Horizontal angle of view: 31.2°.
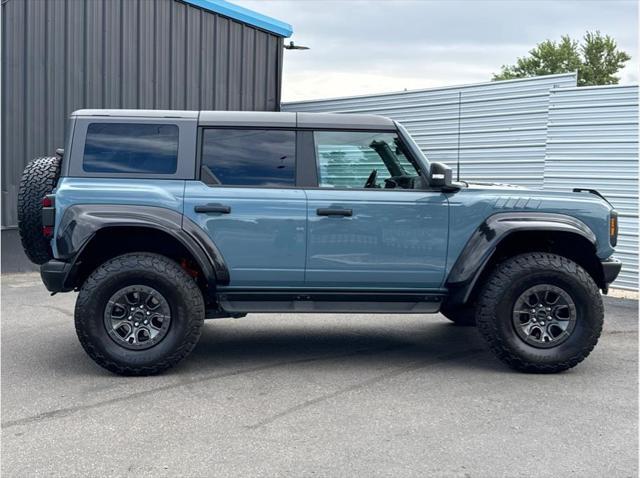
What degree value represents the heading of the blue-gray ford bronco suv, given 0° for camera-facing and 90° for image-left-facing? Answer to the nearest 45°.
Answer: approximately 270°
